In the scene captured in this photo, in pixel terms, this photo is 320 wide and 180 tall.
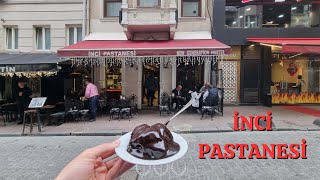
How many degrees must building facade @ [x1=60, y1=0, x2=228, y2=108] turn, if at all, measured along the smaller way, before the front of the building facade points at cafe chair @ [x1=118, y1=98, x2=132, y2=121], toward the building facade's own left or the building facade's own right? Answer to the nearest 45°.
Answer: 0° — it already faces it

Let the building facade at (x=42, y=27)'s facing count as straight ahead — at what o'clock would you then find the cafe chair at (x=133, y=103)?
The cafe chair is roughly at 10 o'clock from the building facade.

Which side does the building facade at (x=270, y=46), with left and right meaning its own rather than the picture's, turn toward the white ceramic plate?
front

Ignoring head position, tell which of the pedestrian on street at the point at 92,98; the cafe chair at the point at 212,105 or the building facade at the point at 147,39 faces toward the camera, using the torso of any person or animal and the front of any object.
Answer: the building facade

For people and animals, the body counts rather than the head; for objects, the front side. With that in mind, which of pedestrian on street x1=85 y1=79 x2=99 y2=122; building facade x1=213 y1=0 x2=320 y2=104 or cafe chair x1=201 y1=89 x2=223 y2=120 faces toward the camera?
the building facade

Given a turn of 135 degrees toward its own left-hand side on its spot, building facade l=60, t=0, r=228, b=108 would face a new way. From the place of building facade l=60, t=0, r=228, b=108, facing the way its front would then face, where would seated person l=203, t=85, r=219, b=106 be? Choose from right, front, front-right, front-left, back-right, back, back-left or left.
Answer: right

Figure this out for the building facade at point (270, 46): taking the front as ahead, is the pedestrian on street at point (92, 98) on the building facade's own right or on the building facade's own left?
on the building facade's own right
